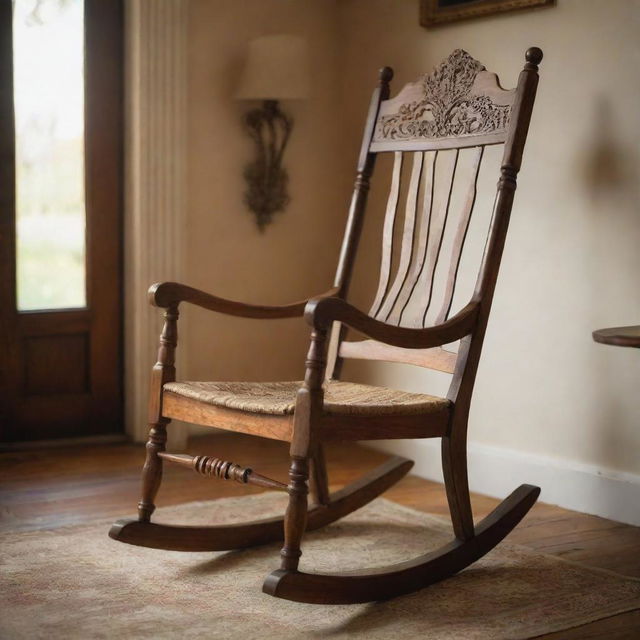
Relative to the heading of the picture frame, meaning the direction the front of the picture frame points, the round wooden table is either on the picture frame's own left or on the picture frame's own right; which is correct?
on the picture frame's own left

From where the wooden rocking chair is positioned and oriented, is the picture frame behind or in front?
behind

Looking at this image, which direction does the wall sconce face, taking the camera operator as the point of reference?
facing the viewer

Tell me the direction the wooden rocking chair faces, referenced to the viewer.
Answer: facing the viewer and to the left of the viewer

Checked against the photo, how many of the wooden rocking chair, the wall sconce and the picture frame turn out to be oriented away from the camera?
0

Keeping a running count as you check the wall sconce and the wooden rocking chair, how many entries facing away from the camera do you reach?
0

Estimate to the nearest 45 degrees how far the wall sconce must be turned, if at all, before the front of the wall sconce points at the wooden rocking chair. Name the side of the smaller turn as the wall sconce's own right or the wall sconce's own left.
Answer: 0° — it already faces it

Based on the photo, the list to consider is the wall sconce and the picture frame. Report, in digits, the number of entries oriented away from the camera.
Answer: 0

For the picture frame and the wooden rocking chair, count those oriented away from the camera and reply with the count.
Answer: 0

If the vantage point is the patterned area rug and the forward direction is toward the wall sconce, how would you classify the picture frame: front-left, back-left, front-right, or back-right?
front-right

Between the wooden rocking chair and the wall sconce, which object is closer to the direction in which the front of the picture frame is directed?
the wooden rocking chair

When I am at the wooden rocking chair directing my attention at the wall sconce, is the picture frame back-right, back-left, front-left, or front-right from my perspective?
front-right

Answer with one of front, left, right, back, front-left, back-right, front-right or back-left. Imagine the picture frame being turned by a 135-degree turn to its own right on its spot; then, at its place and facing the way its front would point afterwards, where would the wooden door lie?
left

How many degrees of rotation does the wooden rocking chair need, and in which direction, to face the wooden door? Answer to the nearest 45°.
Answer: approximately 90° to its right
